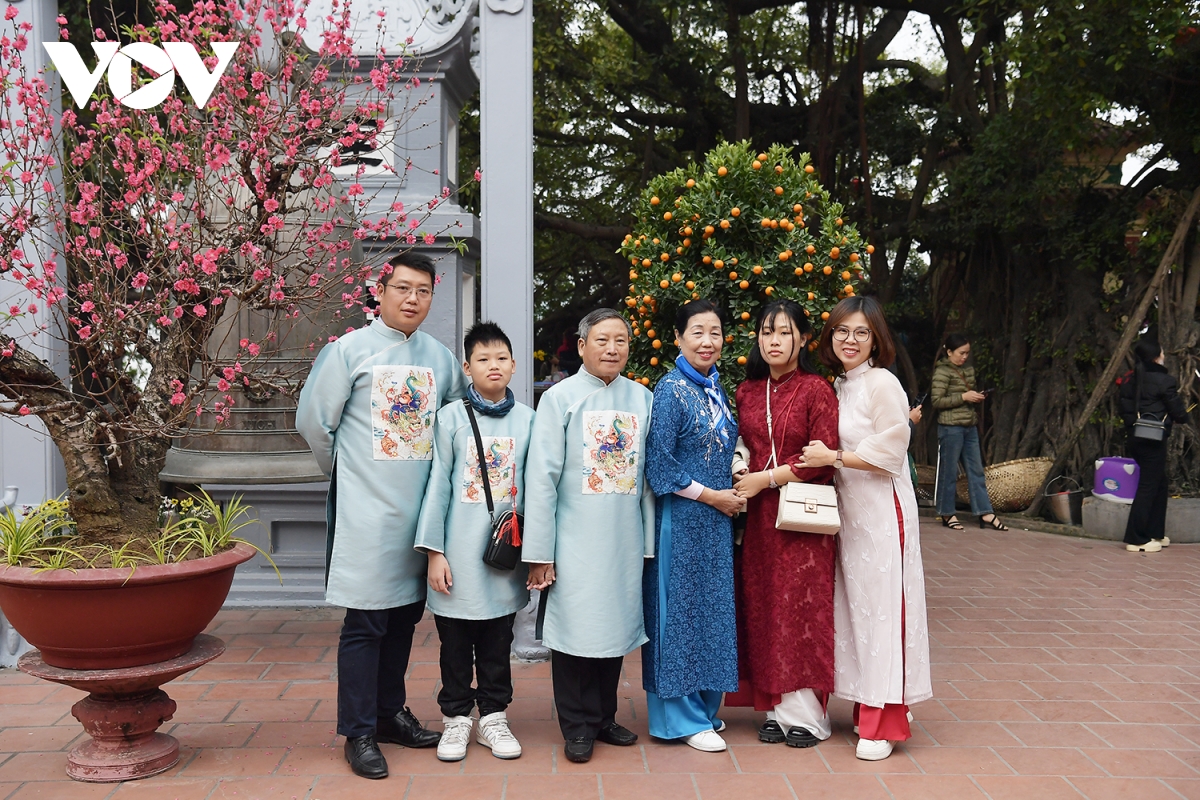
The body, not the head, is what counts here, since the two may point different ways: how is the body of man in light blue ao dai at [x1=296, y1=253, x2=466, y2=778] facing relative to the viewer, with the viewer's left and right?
facing the viewer and to the right of the viewer

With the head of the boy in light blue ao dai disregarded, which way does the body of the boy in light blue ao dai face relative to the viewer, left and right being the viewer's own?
facing the viewer

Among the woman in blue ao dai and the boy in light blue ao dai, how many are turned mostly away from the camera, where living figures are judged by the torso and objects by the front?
0

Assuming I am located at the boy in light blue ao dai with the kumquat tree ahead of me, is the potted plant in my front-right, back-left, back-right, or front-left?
back-left

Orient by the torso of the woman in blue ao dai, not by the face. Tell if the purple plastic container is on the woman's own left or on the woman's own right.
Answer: on the woman's own left

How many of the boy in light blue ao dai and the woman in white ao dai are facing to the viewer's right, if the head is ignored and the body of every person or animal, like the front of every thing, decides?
0

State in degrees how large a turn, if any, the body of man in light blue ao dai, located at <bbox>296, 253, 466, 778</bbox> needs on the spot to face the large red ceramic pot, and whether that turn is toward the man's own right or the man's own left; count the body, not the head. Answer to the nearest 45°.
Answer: approximately 135° to the man's own right

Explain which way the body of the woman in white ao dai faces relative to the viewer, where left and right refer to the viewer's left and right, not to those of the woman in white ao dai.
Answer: facing the viewer and to the left of the viewer

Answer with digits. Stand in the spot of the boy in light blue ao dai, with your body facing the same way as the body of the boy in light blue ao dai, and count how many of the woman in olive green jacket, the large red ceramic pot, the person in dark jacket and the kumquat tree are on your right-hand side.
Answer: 1

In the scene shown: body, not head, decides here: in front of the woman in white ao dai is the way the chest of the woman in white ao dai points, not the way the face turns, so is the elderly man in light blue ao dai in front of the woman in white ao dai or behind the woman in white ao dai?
in front

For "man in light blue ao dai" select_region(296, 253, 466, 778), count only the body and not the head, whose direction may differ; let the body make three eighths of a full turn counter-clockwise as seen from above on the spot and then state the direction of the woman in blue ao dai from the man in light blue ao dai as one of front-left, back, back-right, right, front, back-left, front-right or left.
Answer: right

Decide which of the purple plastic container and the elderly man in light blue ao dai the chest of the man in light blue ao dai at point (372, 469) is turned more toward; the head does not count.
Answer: the elderly man in light blue ao dai

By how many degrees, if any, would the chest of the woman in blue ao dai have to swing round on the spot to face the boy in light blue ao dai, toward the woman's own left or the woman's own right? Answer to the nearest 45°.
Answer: approximately 135° to the woman's own right
